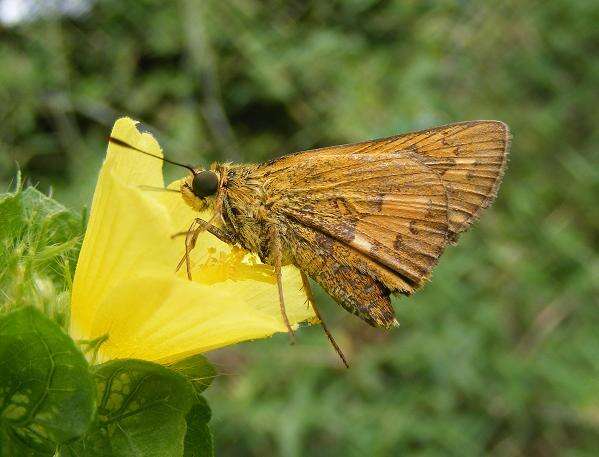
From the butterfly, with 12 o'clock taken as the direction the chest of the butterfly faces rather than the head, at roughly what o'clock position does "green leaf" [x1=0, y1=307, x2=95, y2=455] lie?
The green leaf is roughly at 10 o'clock from the butterfly.

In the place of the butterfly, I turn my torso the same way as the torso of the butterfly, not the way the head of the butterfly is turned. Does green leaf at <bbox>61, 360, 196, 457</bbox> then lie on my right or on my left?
on my left

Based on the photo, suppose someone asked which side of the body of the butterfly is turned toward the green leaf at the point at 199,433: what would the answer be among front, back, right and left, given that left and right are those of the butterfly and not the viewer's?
front

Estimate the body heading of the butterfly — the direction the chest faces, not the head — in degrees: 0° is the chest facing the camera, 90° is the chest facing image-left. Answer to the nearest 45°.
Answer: approximately 90°

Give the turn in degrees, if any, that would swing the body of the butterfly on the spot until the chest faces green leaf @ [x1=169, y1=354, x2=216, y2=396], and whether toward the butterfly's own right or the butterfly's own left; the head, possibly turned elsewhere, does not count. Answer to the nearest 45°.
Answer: approximately 45° to the butterfly's own left
